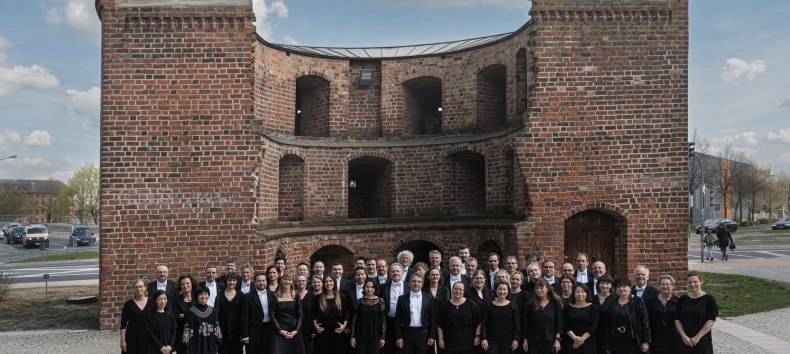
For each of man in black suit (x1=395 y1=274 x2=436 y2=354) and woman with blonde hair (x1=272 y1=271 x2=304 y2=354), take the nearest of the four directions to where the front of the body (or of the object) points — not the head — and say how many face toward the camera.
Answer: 2

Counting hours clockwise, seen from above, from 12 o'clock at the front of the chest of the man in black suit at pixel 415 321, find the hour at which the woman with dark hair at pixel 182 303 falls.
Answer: The woman with dark hair is roughly at 3 o'clock from the man in black suit.

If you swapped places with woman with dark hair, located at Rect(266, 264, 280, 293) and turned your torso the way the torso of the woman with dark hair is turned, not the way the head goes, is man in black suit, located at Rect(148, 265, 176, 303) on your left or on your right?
on your right

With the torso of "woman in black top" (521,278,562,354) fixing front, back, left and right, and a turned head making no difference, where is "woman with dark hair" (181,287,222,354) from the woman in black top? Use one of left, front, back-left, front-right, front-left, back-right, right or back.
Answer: right

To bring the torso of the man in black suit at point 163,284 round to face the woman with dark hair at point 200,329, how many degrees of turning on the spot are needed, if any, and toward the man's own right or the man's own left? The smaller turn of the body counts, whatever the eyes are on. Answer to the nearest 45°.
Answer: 0° — they already face them

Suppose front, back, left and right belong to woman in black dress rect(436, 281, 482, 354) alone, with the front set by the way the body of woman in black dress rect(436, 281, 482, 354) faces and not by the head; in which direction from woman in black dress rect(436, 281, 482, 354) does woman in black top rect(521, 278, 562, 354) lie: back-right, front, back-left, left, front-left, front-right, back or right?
left

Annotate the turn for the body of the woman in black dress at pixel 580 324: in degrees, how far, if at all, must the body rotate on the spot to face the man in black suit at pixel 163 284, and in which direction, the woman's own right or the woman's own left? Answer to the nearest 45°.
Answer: approximately 90° to the woman's own right

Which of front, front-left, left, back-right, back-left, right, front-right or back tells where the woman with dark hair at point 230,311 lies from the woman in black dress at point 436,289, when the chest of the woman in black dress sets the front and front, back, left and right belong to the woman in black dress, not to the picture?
right

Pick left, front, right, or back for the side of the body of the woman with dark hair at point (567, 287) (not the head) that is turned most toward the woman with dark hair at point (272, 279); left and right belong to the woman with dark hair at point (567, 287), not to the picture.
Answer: right

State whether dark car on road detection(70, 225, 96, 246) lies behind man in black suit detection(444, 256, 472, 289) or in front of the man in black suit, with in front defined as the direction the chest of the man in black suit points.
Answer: behind
